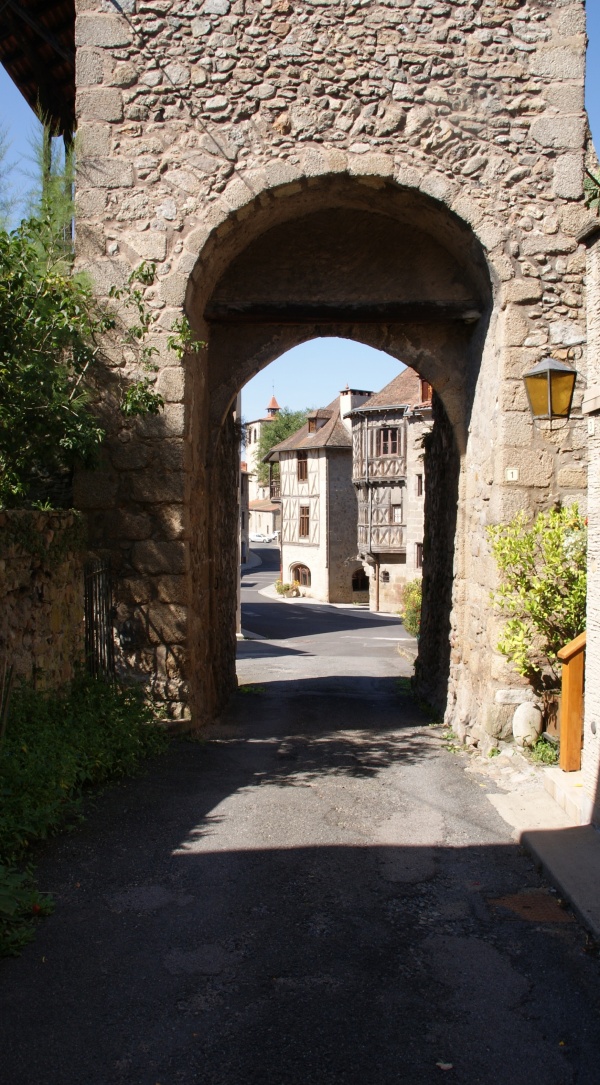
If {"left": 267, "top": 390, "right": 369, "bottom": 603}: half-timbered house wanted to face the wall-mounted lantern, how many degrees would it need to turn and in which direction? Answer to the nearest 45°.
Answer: approximately 45° to its left

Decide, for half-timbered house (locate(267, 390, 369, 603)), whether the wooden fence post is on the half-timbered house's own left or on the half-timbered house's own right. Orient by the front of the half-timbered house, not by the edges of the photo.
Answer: on the half-timbered house's own left

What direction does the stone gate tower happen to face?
toward the camera

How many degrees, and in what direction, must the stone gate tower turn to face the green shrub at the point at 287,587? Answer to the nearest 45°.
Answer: approximately 180°

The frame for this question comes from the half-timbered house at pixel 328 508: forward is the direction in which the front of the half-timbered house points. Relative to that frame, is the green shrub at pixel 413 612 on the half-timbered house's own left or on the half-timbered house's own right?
on the half-timbered house's own left

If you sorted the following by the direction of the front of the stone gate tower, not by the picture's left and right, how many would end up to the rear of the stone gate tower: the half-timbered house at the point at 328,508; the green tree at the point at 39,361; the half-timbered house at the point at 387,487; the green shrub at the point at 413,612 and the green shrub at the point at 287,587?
4

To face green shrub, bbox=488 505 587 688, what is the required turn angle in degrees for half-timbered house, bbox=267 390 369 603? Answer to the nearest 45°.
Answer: approximately 45° to its left

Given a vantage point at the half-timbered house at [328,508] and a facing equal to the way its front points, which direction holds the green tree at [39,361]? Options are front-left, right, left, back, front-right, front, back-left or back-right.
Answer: front-left

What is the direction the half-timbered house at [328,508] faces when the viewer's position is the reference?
facing the viewer and to the left of the viewer

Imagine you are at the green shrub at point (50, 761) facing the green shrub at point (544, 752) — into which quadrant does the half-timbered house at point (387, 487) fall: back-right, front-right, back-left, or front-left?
front-left

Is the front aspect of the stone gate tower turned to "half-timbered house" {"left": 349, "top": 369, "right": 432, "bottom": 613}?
no

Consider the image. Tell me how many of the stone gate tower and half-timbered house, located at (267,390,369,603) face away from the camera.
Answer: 0
